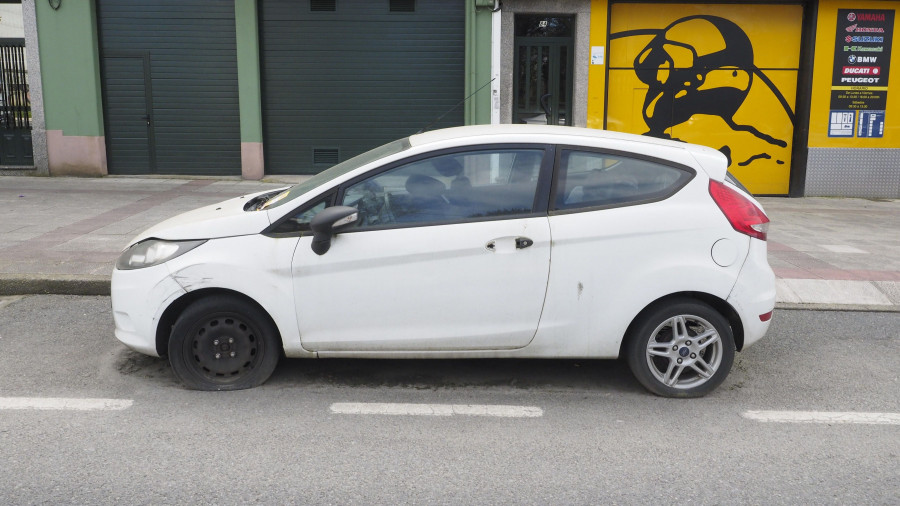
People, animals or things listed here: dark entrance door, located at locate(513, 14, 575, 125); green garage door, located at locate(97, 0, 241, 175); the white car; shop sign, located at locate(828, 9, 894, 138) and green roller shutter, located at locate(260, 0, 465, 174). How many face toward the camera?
4

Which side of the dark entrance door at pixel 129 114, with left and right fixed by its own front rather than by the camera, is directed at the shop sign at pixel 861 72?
left

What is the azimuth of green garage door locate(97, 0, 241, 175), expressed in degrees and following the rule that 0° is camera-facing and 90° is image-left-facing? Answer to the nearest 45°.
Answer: approximately 0°

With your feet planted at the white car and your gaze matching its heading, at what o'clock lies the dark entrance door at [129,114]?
The dark entrance door is roughly at 2 o'clock from the white car.

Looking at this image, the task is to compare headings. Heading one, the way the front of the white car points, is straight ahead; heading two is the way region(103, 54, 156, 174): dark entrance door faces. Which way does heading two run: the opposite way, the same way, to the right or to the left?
to the left

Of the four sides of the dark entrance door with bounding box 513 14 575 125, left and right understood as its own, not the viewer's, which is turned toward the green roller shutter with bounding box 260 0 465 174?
right

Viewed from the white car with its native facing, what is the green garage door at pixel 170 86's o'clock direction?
The green garage door is roughly at 2 o'clock from the white car.

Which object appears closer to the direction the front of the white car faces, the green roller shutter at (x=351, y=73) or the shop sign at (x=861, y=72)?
the green roller shutter

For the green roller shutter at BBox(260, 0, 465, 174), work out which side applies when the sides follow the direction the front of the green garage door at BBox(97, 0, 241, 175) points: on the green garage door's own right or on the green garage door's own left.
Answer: on the green garage door's own left

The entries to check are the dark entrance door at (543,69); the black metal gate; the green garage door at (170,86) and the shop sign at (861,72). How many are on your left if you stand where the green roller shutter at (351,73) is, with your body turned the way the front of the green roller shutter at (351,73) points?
2

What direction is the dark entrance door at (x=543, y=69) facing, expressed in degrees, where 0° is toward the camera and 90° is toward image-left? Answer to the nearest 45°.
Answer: approximately 0°

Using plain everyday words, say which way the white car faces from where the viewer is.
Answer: facing to the left of the viewer
